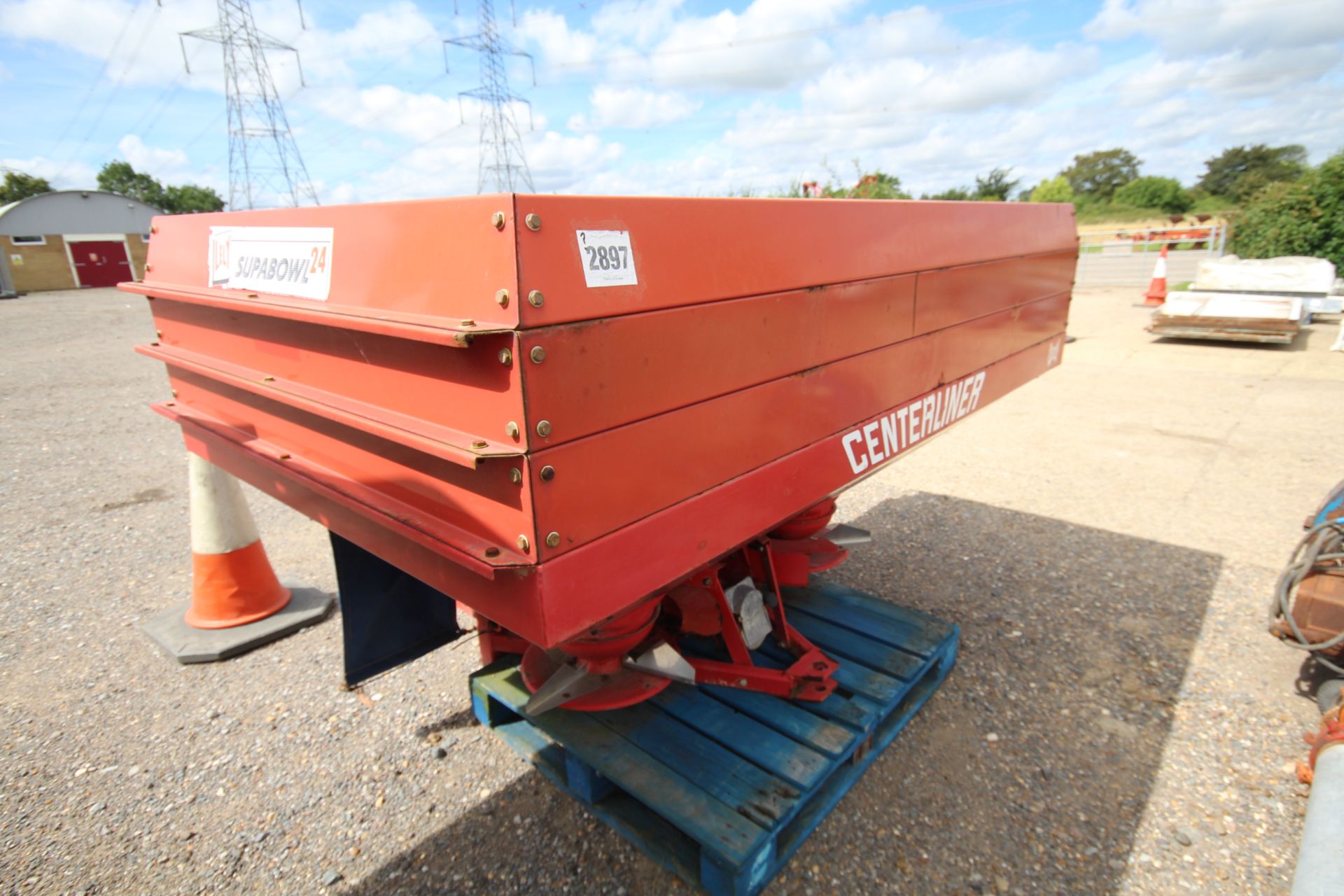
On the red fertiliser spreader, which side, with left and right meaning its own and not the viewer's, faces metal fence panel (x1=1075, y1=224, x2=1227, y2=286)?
right

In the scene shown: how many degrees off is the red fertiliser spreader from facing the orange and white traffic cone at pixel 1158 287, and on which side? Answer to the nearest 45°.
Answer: approximately 90° to its right

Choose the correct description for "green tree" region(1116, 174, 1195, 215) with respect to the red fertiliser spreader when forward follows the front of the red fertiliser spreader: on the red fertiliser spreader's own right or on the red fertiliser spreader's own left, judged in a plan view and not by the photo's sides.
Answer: on the red fertiliser spreader's own right

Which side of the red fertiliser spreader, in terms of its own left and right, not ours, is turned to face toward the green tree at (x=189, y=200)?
front

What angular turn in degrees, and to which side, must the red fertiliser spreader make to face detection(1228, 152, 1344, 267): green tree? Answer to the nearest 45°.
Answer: approximately 90° to its right

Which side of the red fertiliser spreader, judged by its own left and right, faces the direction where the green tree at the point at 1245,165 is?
right

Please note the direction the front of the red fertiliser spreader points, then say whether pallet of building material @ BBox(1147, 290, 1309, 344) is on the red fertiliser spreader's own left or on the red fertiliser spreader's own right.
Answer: on the red fertiliser spreader's own right

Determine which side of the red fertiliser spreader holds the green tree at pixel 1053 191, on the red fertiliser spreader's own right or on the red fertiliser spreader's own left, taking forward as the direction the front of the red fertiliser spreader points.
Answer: on the red fertiliser spreader's own right

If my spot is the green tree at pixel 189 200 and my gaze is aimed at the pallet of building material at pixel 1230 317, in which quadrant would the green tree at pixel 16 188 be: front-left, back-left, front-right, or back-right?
back-right
